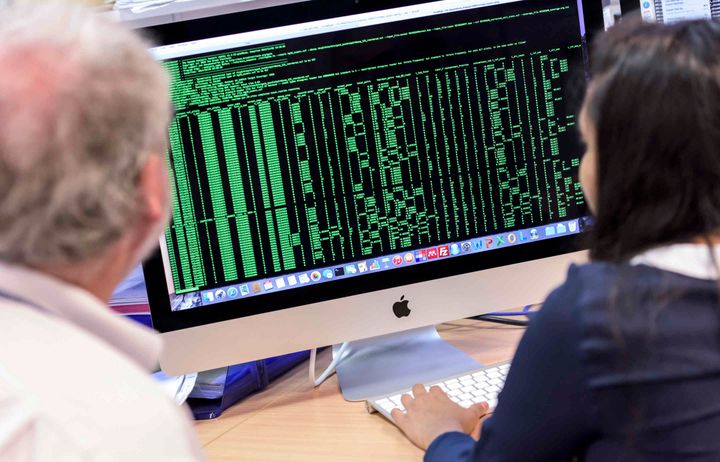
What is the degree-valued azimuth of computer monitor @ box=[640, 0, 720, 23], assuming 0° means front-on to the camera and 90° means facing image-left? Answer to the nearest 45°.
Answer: approximately 0°

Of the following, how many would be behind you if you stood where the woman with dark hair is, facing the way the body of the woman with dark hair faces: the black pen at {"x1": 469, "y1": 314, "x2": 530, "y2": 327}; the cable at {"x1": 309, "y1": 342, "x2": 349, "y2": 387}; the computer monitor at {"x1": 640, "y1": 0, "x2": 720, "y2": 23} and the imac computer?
0

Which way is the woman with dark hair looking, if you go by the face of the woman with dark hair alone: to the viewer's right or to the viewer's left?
to the viewer's left

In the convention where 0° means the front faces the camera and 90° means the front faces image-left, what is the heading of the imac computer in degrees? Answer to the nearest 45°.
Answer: approximately 315°

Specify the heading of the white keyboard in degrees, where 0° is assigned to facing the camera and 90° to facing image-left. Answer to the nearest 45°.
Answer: approximately 315°

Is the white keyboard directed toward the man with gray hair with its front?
no

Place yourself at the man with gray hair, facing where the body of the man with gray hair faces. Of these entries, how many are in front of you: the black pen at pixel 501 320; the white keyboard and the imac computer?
3

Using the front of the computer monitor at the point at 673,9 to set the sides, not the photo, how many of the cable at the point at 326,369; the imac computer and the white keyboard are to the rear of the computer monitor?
0

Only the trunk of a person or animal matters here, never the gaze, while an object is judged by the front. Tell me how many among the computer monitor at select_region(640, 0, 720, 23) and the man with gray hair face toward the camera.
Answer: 1

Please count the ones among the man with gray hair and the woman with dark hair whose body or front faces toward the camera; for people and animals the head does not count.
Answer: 0

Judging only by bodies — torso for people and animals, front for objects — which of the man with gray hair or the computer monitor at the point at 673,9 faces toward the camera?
the computer monitor

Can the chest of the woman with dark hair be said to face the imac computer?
yes

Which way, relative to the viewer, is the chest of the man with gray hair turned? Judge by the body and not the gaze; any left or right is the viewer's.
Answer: facing away from the viewer and to the right of the viewer

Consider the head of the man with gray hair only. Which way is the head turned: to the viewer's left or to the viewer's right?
to the viewer's right

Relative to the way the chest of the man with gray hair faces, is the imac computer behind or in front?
in front

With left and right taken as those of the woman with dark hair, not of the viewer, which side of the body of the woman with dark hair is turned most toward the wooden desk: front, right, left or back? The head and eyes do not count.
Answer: front
